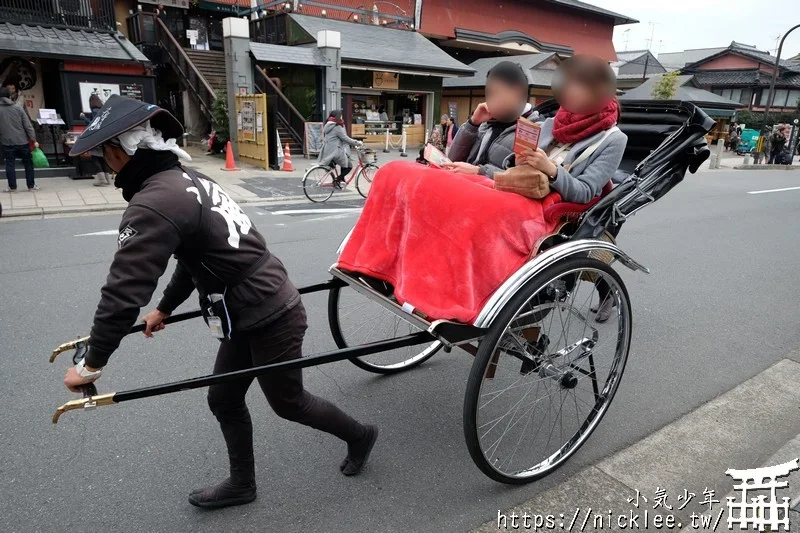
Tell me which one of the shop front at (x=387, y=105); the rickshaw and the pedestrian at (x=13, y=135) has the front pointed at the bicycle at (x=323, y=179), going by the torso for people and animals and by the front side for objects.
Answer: the shop front

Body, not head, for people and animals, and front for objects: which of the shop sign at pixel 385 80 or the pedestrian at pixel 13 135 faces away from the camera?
the pedestrian

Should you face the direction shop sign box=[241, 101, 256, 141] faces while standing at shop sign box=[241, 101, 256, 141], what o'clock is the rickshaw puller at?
The rickshaw puller is roughly at 12 o'clock from the shop sign.

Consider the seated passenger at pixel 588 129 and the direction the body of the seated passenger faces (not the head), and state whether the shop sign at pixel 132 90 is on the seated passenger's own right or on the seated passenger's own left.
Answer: on the seated passenger's own right

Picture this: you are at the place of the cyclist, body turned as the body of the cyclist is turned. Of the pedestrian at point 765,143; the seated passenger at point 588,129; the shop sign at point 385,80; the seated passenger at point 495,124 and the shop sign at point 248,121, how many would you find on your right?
2

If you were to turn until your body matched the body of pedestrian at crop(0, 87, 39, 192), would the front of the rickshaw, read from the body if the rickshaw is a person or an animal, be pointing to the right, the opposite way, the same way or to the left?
to the left

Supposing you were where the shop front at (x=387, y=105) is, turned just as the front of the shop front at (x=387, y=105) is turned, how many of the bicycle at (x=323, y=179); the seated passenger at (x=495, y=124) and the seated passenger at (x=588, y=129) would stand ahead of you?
3

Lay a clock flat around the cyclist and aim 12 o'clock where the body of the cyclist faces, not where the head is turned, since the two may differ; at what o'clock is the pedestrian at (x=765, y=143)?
The pedestrian is roughly at 11 o'clock from the cyclist.

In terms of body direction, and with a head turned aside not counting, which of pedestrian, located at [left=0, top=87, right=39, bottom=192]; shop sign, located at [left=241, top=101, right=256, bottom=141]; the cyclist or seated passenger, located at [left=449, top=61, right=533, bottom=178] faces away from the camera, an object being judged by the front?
the pedestrian

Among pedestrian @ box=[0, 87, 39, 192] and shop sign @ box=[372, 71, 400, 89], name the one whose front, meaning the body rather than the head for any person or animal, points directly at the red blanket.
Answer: the shop sign

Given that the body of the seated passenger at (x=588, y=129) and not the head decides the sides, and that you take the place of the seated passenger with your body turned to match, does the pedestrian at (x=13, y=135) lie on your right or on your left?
on your right

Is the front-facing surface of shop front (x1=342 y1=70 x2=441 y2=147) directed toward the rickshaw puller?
yes

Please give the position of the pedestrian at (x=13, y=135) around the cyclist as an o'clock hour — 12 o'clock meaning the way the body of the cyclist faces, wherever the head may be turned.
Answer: The pedestrian is roughly at 6 o'clock from the cyclist.

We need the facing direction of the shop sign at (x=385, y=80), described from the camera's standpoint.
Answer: facing the viewer

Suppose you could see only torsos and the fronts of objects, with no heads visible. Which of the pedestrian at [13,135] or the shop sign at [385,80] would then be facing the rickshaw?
the shop sign
